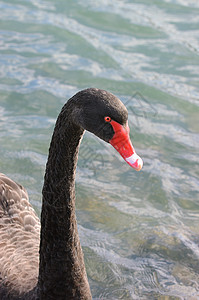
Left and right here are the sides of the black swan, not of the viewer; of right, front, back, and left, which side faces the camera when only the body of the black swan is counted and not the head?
right
